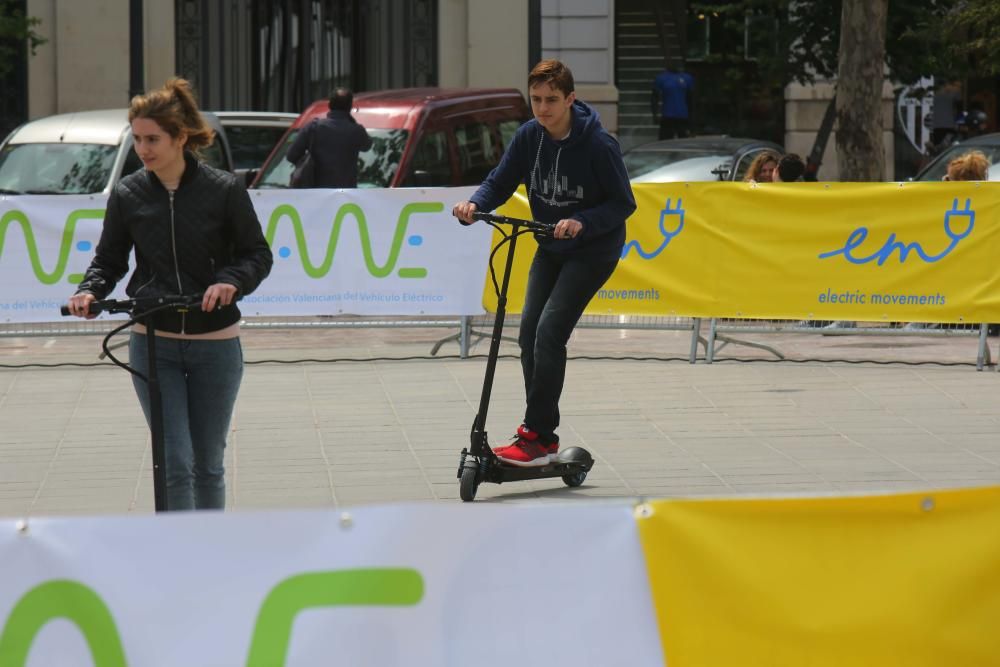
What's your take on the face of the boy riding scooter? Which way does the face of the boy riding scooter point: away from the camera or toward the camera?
toward the camera

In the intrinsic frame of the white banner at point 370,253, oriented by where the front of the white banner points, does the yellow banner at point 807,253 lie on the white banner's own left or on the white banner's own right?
on the white banner's own left

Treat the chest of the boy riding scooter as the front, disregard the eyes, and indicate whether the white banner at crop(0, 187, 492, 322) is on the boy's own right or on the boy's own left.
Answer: on the boy's own right

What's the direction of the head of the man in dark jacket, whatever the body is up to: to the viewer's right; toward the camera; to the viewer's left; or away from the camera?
away from the camera

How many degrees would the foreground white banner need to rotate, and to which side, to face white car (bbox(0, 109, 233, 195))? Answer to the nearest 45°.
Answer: approximately 180°

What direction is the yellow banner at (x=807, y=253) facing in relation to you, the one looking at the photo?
facing the viewer

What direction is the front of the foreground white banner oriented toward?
toward the camera

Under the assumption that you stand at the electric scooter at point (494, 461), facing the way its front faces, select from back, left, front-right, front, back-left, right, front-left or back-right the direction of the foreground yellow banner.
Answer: front-left

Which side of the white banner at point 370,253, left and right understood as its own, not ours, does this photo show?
front

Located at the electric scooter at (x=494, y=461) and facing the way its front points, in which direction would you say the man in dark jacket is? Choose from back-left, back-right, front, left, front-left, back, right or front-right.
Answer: back-right

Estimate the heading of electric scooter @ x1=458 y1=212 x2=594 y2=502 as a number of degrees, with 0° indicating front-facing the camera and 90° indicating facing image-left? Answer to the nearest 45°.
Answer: approximately 45°
